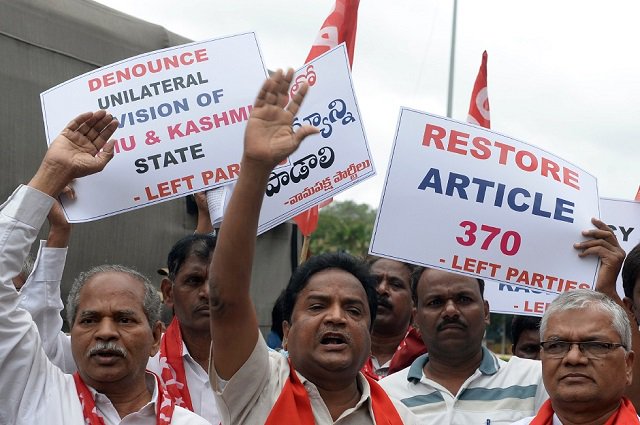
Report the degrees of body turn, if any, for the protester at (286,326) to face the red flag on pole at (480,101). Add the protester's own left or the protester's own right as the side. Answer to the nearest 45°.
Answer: approximately 135° to the protester's own left

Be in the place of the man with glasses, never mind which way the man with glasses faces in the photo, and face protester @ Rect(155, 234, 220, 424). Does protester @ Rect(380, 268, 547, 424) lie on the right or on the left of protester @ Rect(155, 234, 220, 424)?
right

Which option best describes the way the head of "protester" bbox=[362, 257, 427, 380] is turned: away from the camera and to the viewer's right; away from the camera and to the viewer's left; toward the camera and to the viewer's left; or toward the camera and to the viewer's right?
toward the camera and to the viewer's left

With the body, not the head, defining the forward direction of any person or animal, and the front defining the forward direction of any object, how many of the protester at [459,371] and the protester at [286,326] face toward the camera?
2

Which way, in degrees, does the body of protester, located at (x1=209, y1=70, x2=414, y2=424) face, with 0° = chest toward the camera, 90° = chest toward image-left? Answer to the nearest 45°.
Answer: approximately 0°

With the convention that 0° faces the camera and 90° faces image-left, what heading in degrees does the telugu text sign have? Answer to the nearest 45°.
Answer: approximately 0°

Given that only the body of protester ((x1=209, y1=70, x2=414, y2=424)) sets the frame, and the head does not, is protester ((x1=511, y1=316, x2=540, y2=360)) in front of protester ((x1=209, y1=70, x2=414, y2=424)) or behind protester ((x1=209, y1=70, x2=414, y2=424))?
behind
